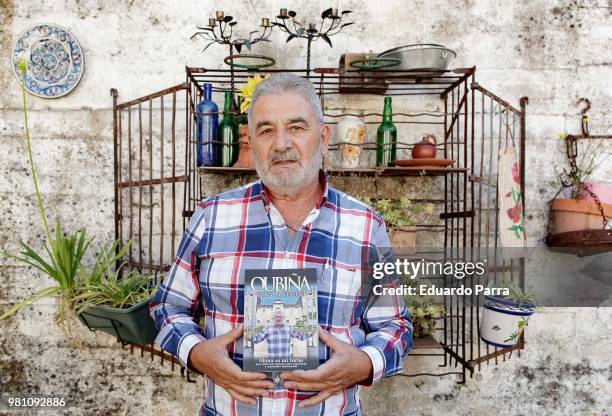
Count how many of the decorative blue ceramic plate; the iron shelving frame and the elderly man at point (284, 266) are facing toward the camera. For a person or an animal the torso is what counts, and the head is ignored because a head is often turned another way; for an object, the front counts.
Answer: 3

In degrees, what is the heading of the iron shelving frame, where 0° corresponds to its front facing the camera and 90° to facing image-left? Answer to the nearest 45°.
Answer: approximately 0°

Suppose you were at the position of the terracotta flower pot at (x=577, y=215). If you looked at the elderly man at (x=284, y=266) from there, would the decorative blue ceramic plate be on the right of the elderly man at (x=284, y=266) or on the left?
right

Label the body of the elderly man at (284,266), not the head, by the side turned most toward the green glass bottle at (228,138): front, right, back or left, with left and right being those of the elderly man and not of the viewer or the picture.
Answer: back

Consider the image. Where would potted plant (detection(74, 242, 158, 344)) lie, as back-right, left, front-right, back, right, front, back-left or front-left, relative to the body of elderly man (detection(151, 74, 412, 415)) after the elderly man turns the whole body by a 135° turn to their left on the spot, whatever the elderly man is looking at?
left

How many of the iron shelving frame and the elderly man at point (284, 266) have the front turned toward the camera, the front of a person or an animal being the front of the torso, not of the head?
2

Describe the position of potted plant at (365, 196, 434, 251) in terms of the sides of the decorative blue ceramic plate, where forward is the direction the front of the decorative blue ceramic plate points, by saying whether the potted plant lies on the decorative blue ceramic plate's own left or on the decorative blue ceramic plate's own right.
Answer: on the decorative blue ceramic plate's own left

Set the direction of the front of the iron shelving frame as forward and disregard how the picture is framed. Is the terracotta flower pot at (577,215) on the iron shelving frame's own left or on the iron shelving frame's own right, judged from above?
on the iron shelving frame's own left

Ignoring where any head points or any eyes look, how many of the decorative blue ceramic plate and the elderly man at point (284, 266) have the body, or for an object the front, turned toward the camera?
2
